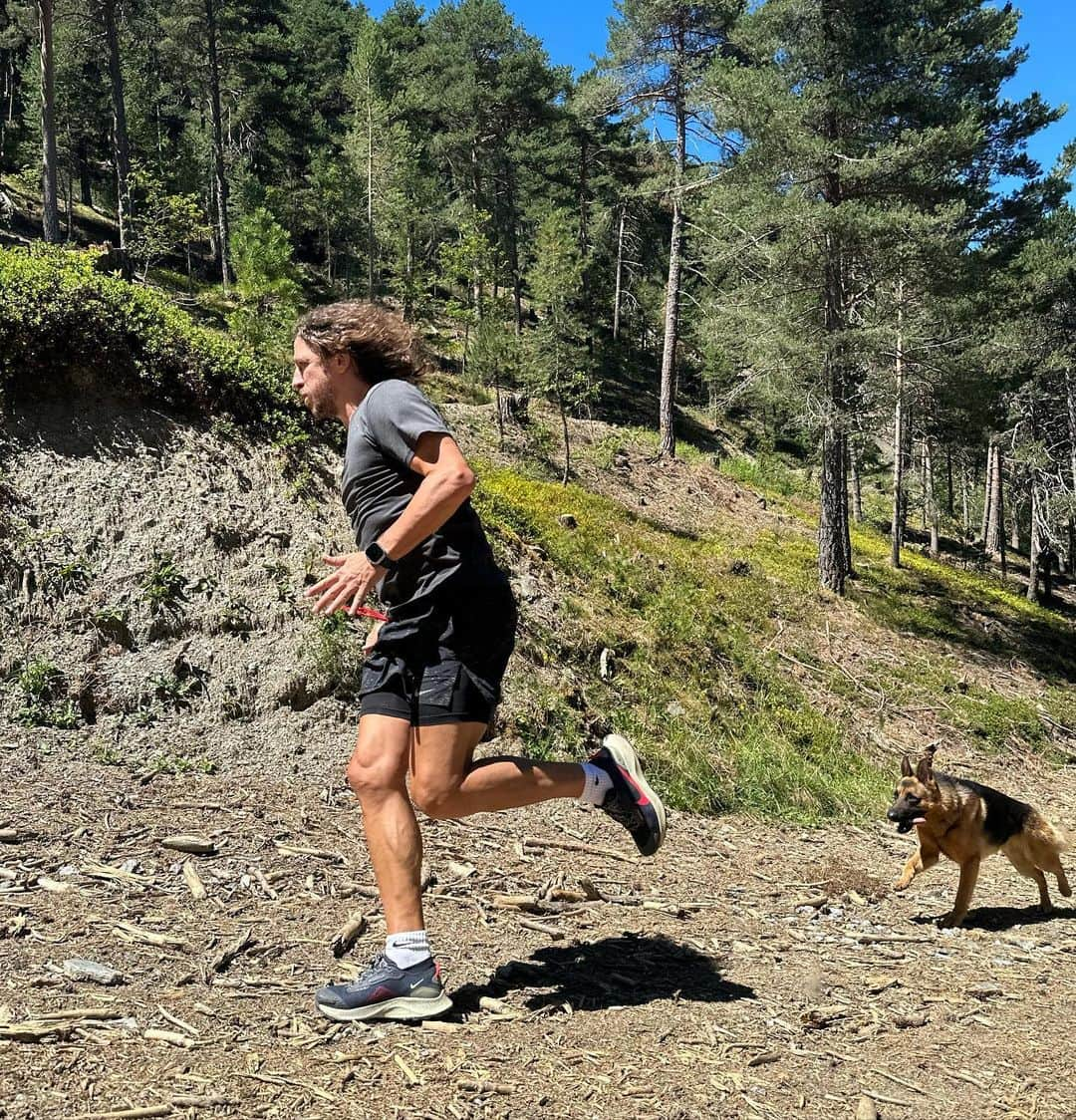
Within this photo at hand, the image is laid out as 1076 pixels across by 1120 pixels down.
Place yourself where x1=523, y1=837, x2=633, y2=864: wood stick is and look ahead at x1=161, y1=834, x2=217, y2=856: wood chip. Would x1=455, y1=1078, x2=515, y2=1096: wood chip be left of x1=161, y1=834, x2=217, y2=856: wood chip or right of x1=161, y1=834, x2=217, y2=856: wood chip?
left

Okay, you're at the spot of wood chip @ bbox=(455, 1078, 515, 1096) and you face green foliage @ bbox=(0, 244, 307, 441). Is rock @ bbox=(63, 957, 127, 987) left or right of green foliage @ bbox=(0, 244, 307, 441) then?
left

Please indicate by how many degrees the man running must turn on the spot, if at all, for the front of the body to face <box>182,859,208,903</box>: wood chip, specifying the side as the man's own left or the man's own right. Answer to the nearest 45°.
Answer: approximately 45° to the man's own right

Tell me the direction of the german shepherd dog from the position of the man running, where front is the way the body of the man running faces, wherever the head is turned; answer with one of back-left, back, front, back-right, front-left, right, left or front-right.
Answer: back-right

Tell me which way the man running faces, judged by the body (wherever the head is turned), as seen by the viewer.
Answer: to the viewer's left

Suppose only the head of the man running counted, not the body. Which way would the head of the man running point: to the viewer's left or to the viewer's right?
to the viewer's left
